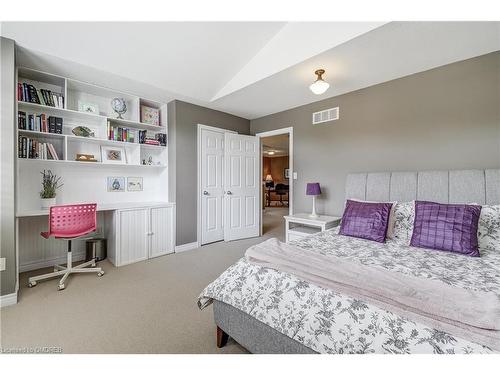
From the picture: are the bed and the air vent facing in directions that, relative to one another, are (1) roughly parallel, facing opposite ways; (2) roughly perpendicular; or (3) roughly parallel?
roughly parallel

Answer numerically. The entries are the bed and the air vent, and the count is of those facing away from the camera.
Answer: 0

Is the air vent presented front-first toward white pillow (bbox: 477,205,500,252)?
no

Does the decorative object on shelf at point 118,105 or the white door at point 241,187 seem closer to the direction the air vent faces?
the decorative object on shelf

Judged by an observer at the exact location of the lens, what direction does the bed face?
facing the viewer and to the left of the viewer

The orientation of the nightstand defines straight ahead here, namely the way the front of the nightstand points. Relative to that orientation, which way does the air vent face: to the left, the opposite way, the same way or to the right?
the same way

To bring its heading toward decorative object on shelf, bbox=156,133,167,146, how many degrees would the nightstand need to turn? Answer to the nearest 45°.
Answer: approximately 45° to its right

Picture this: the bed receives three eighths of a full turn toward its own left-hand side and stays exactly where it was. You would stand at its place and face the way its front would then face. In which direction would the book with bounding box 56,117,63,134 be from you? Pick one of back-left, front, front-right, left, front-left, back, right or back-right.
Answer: back

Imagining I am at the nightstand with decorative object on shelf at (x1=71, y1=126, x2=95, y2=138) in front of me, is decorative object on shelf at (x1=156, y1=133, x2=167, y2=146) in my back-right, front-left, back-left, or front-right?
front-right

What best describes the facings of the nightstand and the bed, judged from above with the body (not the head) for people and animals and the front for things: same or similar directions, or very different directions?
same or similar directions

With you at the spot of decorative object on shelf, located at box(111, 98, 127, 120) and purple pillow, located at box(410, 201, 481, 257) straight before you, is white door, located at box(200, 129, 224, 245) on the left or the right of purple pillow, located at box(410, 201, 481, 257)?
left

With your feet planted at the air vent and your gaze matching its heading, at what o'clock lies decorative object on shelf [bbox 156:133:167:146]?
The decorative object on shelf is roughly at 1 o'clock from the air vent.

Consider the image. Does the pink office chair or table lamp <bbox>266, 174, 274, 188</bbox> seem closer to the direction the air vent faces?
the pink office chair

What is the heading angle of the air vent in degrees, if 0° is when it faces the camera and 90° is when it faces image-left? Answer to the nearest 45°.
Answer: approximately 45°

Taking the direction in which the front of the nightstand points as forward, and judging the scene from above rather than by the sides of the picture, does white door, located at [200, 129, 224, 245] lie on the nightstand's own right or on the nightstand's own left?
on the nightstand's own right

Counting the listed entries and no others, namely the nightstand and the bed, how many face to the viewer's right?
0

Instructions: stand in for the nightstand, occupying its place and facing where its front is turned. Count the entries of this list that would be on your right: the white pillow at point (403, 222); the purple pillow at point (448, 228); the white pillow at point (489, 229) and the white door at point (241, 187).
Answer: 1

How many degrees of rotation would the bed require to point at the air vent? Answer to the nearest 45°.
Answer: approximately 135° to its right

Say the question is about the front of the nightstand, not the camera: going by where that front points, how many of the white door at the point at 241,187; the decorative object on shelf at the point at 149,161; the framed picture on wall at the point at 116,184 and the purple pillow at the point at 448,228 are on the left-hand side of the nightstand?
1

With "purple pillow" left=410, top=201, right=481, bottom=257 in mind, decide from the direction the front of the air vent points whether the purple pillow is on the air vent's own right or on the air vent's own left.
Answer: on the air vent's own left

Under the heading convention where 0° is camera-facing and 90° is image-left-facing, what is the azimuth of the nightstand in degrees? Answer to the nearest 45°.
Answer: approximately 45°
